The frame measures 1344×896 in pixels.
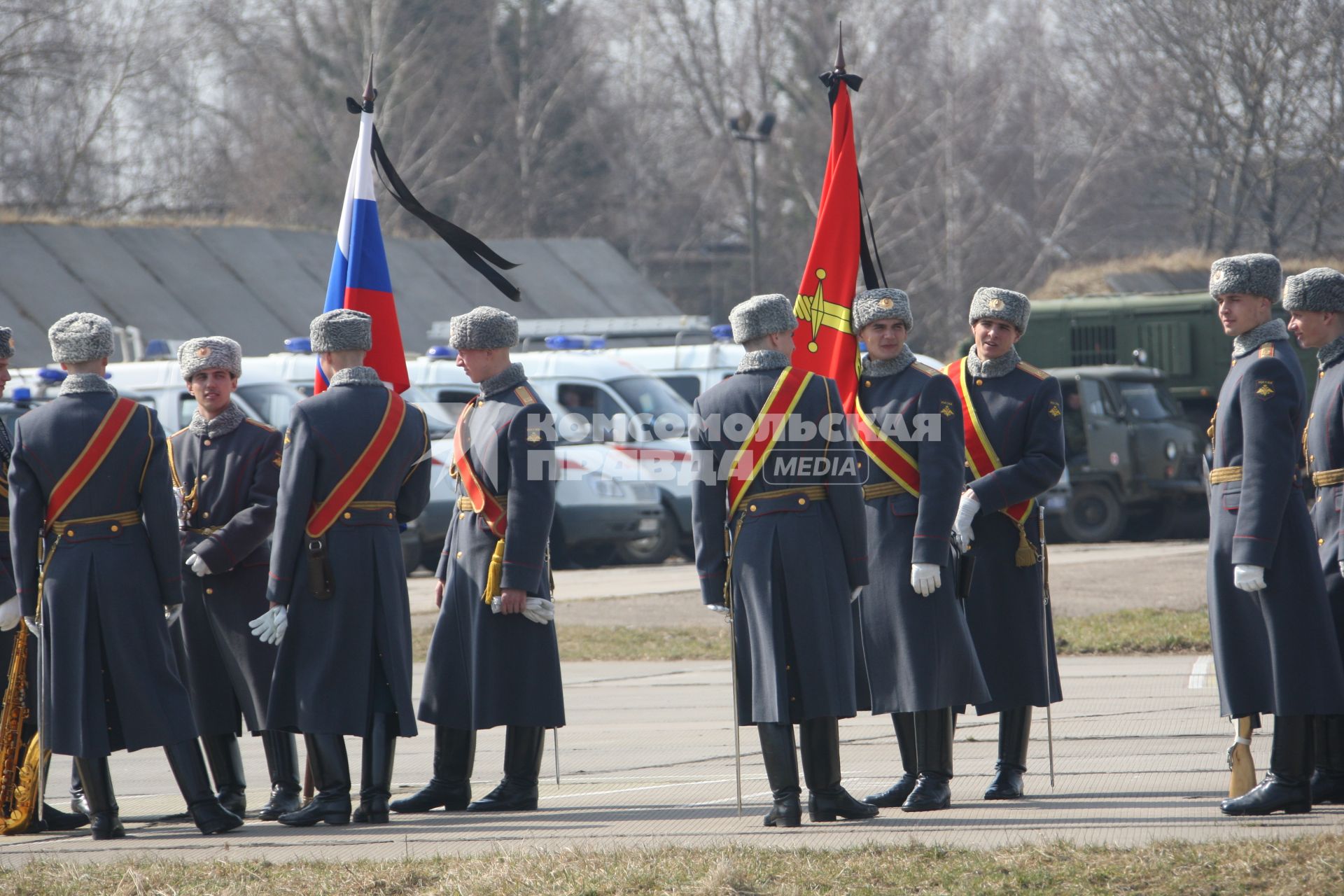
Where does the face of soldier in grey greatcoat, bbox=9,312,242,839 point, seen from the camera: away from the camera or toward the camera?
away from the camera

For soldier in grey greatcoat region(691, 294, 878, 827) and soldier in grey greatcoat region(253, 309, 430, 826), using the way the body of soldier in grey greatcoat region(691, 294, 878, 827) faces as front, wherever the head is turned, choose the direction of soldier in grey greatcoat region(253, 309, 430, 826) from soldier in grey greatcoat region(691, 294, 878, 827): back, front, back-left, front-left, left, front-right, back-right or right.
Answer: left

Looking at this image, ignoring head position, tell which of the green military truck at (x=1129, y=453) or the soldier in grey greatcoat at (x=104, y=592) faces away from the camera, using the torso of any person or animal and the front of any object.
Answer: the soldier in grey greatcoat

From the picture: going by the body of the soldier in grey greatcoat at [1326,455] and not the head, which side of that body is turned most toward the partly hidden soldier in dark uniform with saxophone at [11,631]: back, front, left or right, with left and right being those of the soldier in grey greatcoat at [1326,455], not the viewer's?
front

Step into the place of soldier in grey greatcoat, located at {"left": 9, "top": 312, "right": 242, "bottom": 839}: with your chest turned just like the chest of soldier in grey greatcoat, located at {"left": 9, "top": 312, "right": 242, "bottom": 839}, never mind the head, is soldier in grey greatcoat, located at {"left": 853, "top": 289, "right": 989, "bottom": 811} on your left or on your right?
on your right

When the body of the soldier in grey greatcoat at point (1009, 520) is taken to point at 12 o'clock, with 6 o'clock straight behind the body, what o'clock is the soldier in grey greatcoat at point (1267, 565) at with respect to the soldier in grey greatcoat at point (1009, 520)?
the soldier in grey greatcoat at point (1267, 565) is roughly at 9 o'clock from the soldier in grey greatcoat at point (1009, 520).

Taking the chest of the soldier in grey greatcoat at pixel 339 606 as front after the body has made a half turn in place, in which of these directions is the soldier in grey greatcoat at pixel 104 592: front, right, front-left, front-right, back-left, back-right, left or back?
back-right

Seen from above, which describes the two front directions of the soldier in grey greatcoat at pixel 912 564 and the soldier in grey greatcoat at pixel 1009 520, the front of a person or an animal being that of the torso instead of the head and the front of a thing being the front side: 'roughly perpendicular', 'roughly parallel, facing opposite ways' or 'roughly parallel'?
roughly parallel

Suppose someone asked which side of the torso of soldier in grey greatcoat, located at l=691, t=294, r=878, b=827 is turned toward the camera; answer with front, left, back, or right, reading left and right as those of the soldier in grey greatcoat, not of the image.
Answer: back

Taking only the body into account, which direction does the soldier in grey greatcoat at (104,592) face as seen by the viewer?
away from the camera

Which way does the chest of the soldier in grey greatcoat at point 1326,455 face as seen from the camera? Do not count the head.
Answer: to the viewer's left

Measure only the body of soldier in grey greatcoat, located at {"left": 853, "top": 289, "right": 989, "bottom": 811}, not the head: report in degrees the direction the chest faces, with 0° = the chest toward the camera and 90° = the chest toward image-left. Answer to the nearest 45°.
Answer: approximately 45°

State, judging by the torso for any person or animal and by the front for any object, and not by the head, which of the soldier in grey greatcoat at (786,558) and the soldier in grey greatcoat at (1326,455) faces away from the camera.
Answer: the soldier in grey greatcoat at (786,558)

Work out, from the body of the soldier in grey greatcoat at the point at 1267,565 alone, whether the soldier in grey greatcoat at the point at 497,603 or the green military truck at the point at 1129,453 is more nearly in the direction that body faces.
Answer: the soldier in grey greatcoat

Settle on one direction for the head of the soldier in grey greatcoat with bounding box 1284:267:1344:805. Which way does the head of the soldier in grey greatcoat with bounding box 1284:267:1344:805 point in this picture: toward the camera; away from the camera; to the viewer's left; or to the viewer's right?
to the viewer's left

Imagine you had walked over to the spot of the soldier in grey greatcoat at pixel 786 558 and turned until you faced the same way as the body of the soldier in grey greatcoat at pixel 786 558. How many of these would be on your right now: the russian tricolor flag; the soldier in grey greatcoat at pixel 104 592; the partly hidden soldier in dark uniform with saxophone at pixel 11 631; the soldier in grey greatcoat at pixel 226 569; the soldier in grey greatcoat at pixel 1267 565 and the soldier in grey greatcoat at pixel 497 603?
1
